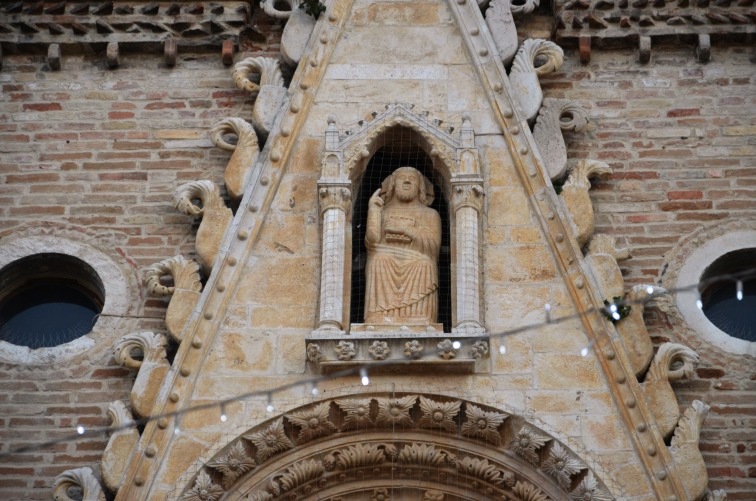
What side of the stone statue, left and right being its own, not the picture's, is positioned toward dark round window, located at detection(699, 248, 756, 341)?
left

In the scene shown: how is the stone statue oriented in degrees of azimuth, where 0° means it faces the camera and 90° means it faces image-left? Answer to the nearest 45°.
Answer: approximately 0°
